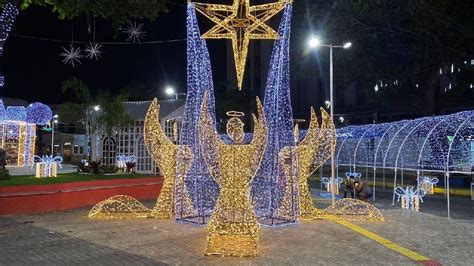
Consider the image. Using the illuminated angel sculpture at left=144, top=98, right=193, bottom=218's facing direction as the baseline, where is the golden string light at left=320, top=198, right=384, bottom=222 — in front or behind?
in front

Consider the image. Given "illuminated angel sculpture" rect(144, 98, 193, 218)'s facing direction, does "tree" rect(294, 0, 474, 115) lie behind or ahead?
ahead

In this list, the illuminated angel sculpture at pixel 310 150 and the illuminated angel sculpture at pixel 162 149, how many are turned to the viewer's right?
1

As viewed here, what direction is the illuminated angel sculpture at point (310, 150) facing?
to the viewer's left

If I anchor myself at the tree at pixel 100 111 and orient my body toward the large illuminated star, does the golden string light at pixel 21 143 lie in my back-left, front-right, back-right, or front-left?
back-right

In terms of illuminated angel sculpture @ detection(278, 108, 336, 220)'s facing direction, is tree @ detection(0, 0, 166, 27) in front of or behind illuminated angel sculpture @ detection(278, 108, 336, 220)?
in front

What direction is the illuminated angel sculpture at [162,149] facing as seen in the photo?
to the viewer's right

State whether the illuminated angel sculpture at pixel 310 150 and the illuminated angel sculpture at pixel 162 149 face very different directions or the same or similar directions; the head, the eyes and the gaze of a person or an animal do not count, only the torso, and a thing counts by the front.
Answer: very different directions

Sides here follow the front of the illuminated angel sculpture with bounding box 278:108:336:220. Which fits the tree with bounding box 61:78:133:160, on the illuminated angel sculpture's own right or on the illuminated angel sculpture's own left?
on the illuminated angel sculpture's own right
